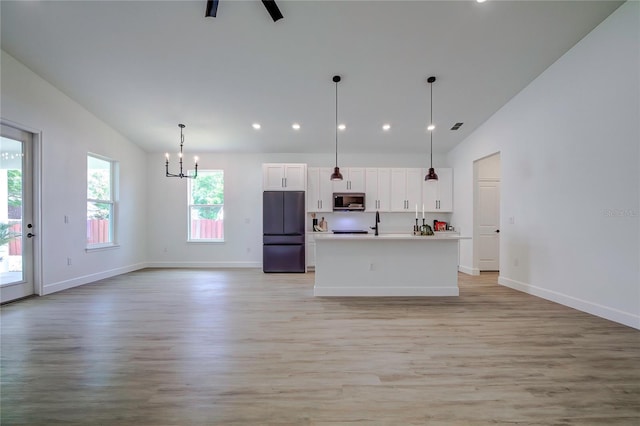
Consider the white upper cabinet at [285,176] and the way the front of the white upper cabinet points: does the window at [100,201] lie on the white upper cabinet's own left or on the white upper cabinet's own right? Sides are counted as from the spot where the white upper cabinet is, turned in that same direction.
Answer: on the white upper cabinet's own right

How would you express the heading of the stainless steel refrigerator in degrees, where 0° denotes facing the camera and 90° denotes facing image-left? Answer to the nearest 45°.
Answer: approximately 0°

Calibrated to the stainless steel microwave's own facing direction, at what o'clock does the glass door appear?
The glass door is roughly at 2 o'clock from the stainless steel microwave.

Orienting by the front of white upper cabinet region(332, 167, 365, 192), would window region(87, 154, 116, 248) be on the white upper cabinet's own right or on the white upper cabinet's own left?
on the white upper cabinet's own right

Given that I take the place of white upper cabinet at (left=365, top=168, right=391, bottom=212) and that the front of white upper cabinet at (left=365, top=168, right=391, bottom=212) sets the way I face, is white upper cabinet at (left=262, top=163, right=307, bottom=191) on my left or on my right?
on my right

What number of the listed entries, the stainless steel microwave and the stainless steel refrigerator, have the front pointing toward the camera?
2

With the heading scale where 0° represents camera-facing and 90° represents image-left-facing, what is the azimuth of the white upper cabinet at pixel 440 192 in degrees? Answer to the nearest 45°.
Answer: approximately 0°

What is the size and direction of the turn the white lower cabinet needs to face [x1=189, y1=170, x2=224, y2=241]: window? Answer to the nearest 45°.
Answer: approximately 90° to its right

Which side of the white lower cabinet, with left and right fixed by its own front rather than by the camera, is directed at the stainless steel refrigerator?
right

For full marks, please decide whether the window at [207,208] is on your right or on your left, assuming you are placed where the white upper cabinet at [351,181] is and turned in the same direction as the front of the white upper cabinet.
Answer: on your right

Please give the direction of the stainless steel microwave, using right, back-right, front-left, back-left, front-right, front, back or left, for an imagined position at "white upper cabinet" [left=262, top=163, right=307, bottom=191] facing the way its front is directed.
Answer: left

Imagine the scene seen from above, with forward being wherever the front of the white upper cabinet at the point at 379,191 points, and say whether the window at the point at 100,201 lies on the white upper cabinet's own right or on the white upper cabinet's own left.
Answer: on the white upper cabinet's own right

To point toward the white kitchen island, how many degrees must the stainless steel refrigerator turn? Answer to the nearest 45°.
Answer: approximately 45° to its left

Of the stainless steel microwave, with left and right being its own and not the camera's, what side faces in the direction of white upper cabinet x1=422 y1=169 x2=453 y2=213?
left

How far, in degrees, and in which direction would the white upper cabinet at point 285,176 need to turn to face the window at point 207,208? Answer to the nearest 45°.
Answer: approximately 90° to its right

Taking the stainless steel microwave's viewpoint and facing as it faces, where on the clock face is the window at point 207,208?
The window is roughly at 3 o'clock from the stainless steel microwave.
